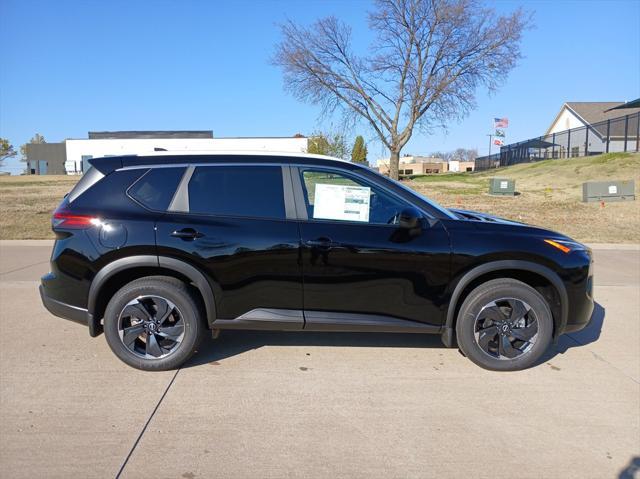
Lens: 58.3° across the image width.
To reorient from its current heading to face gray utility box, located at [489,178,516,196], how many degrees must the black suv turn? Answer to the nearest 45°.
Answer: approximately 45° to its left

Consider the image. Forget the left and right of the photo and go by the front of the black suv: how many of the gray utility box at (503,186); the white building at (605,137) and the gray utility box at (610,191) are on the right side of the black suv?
0

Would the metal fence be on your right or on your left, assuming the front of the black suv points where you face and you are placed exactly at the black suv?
on your left

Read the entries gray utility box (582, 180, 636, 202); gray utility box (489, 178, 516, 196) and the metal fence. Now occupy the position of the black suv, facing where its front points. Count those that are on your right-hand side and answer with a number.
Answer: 0

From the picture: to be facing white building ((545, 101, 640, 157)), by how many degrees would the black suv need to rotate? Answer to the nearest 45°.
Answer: approximately 45° to its left

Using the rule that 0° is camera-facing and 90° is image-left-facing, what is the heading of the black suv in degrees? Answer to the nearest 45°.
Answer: approximately 270°

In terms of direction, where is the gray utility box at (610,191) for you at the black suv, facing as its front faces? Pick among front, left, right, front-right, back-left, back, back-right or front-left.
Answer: front-left
